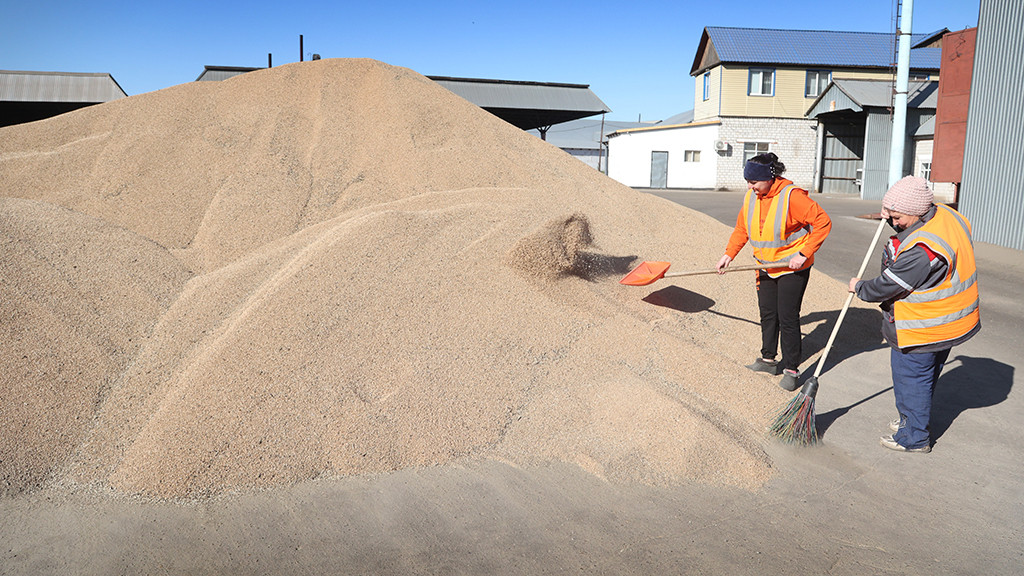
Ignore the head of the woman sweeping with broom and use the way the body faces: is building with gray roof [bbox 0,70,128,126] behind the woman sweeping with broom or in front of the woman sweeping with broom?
in front

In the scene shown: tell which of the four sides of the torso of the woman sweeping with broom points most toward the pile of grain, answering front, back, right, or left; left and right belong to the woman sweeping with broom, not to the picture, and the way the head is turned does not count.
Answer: front

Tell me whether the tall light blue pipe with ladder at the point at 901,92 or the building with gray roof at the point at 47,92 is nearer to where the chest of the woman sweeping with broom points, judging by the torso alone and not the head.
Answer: the building with gray roof

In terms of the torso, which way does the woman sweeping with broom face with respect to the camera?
to the viewer's left

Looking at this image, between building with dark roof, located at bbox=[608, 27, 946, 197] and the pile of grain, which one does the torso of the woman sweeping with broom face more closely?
the pile of grain

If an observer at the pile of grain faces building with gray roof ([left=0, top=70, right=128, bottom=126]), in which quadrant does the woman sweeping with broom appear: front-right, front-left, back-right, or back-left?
back-right

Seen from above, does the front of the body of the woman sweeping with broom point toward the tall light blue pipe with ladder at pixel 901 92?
no

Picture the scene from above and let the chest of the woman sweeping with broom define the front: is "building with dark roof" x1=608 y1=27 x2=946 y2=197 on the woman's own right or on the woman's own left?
on the woman's own right
